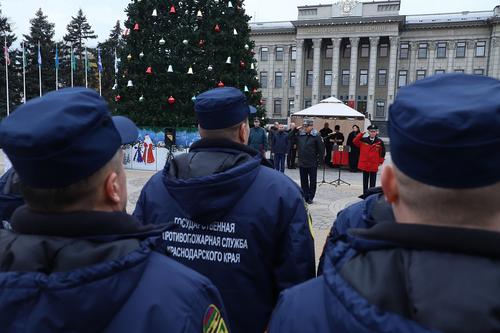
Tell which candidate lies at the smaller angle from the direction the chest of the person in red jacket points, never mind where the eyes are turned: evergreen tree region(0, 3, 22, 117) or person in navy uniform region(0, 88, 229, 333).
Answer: the person in navy uniform

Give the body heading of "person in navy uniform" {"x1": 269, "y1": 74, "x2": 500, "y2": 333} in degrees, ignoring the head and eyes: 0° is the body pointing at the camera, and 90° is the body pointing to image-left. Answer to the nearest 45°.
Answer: approximately 180°

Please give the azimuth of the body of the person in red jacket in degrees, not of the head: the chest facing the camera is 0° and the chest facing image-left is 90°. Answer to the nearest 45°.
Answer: approximately 0°

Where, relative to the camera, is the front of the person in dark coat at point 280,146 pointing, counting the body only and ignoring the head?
toward the camera

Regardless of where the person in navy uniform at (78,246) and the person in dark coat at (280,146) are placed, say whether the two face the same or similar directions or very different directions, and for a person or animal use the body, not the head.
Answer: very different directions

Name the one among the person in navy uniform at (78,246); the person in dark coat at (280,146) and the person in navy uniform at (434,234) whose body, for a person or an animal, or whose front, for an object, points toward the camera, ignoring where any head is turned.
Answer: the person in dark coat

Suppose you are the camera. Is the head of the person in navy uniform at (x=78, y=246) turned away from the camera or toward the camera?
away from the camera

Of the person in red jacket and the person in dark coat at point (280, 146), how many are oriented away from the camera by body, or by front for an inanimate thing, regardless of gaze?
0

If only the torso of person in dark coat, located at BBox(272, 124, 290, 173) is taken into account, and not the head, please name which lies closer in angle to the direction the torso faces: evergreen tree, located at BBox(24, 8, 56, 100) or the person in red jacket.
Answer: the person in red jacket

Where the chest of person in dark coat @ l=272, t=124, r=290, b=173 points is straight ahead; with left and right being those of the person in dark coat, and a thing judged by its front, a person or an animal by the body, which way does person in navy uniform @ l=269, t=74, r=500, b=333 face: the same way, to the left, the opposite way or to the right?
the opposite way

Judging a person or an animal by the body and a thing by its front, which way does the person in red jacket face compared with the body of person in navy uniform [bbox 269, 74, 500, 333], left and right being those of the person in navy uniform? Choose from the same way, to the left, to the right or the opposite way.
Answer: the opposite way

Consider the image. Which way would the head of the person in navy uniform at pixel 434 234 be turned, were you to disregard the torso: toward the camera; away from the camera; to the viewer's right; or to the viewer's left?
away from the camera

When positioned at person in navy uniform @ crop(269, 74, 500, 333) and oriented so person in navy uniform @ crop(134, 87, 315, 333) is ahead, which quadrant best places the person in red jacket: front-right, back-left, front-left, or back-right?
front-right

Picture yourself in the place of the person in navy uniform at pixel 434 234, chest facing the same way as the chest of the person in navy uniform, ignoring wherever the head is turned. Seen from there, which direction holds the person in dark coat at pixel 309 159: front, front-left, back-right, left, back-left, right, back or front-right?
front

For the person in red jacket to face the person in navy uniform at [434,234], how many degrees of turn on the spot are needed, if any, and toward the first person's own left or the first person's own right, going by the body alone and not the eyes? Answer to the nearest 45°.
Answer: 0° — they already face them
